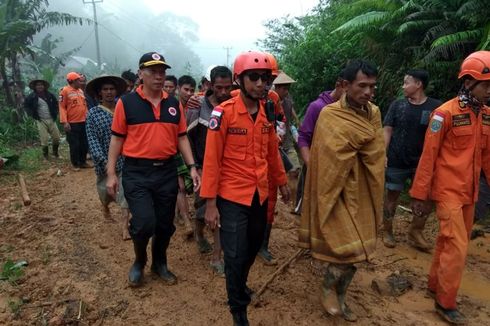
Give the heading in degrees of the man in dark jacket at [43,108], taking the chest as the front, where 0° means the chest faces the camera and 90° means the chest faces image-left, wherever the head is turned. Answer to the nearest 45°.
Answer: approximately 0°

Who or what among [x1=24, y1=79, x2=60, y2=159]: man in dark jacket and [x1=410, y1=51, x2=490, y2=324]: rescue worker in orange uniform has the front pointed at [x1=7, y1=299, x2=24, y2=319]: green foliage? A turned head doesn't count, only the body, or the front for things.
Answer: the man in dark jacket

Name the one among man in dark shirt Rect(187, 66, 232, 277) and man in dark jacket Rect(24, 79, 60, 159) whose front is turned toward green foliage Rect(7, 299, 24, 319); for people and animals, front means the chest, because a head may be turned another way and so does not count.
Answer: man in dark jacket Rect(24, 79, 60, 159)

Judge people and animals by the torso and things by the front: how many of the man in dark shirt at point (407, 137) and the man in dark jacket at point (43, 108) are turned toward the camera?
2

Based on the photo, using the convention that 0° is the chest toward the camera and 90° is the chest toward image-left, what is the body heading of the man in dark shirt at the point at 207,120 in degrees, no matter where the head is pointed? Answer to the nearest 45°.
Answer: approximately 315°

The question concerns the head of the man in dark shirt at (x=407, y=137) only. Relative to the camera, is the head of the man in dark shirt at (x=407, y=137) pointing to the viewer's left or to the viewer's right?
to the viewer's left
